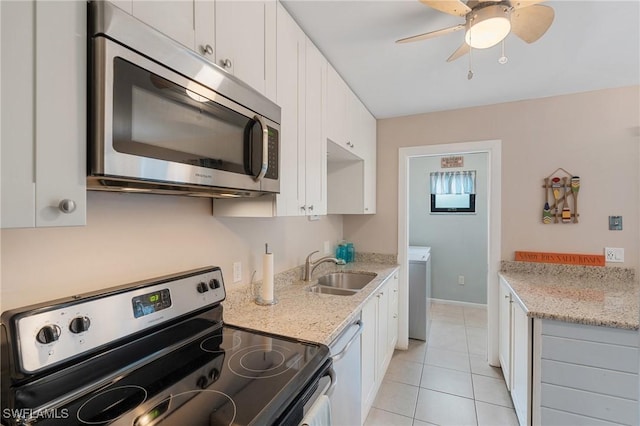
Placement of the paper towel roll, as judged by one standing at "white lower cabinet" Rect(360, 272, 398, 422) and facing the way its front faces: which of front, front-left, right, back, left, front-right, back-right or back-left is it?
back-right

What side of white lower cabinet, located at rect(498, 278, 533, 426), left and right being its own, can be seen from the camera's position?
left

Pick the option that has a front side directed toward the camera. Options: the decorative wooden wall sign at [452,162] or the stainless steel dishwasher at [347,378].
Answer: the decorative wooden wall sign

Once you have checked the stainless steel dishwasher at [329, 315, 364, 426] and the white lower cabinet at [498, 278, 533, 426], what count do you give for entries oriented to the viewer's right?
1

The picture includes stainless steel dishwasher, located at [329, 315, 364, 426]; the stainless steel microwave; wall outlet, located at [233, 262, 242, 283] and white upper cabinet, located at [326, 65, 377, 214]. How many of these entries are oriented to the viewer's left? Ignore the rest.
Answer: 0

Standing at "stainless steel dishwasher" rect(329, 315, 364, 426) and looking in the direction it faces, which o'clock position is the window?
The window is roughly at 10 o'clock from the stainless steel dishwasher.

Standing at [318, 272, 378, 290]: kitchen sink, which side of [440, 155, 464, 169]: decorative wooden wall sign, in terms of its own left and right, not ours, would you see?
front

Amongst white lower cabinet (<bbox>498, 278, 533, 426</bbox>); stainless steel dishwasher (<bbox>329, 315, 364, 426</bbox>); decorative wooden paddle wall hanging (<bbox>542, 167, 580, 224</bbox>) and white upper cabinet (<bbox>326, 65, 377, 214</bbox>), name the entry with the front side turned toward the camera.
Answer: the decorative wooden paddle wall hanging

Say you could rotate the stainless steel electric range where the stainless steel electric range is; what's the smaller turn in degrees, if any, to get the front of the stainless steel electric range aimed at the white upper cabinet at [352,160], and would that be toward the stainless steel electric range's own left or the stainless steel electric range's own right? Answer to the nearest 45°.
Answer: approximately 90° to the stainless steel electric range's own left

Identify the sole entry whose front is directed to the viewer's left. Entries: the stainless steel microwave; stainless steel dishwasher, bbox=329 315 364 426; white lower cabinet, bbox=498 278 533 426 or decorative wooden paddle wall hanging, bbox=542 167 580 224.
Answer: the white lower cabinet

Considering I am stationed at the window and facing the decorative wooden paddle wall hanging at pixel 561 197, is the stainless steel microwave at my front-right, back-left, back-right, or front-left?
front-right

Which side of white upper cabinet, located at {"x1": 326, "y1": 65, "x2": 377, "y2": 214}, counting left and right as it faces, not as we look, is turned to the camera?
right

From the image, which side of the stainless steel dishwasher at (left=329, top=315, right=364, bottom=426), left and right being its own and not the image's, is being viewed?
right

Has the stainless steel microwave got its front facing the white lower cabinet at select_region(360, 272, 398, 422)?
no

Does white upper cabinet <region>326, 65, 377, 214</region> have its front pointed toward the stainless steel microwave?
no

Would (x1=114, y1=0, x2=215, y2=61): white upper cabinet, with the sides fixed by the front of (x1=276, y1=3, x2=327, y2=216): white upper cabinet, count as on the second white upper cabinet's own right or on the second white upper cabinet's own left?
on the second white upper cabinet's own right

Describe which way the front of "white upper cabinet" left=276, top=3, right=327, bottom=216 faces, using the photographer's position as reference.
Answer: facing the viewer and to the right of the viewer

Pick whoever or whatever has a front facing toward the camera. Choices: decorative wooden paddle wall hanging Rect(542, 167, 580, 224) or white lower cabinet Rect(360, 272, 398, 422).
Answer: the decorative wooden paddle wall hanging
